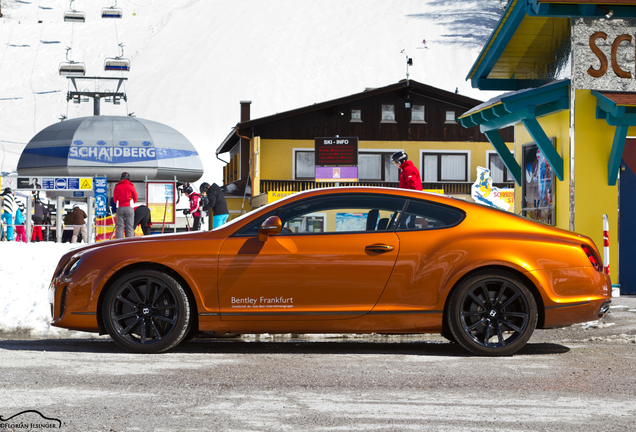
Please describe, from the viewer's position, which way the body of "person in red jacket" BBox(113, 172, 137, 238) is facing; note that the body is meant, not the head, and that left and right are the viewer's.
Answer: facing away from the viewer

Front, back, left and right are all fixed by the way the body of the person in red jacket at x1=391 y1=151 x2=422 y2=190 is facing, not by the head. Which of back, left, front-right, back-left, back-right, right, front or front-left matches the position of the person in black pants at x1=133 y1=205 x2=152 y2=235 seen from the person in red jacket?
front-right

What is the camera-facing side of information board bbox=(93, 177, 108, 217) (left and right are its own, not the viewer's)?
front

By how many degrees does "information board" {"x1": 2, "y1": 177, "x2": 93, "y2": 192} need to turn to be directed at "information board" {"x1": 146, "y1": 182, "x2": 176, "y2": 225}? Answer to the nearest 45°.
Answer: approximately 135° to its left

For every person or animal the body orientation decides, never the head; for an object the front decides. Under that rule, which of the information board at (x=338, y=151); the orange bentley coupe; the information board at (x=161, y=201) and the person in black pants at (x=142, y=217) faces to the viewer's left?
the orange bentley coupe

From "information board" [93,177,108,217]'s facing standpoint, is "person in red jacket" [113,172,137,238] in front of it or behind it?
in front

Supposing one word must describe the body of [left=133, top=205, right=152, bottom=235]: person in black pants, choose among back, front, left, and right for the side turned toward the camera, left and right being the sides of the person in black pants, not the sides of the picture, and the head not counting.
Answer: back

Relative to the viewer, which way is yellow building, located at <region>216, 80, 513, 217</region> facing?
toward the camera

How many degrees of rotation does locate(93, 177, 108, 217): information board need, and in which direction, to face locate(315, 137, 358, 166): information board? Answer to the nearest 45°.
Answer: approximately 135° to its left

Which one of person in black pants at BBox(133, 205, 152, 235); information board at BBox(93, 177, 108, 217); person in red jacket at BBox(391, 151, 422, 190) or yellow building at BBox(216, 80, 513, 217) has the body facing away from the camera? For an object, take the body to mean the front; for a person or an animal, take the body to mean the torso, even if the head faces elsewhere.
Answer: the person in black pants
